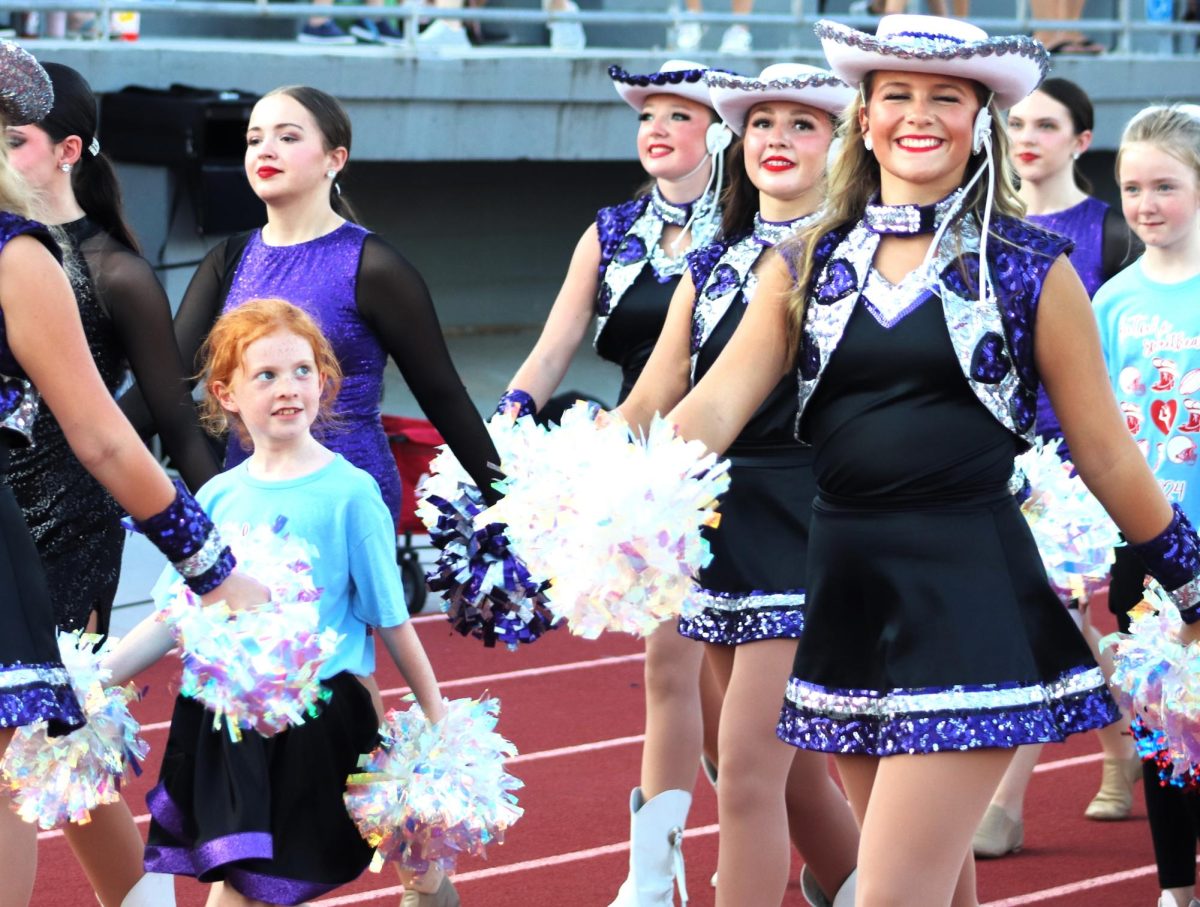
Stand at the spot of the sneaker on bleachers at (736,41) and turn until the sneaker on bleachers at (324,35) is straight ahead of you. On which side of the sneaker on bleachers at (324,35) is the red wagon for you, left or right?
left

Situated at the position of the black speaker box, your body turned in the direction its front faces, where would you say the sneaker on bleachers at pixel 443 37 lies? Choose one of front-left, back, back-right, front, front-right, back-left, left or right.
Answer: left

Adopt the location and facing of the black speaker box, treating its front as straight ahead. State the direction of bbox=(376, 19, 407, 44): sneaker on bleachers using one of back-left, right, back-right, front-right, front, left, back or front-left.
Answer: left

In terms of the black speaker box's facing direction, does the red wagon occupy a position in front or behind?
in front

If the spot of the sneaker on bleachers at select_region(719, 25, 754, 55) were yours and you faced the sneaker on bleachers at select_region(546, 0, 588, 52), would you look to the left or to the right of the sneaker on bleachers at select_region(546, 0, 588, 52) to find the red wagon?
left

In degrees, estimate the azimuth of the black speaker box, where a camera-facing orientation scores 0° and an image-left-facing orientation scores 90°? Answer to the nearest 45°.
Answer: approximately 315°

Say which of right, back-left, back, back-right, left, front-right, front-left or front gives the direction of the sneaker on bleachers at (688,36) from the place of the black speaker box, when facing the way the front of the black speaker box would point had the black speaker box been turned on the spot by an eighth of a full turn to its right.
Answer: back-left

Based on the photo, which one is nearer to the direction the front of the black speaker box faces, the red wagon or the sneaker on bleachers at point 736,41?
the red wagon

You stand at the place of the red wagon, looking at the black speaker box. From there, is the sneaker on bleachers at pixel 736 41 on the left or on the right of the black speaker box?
right

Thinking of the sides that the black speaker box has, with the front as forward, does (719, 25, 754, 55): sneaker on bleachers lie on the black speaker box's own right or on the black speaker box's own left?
on the black speaker box's own left
